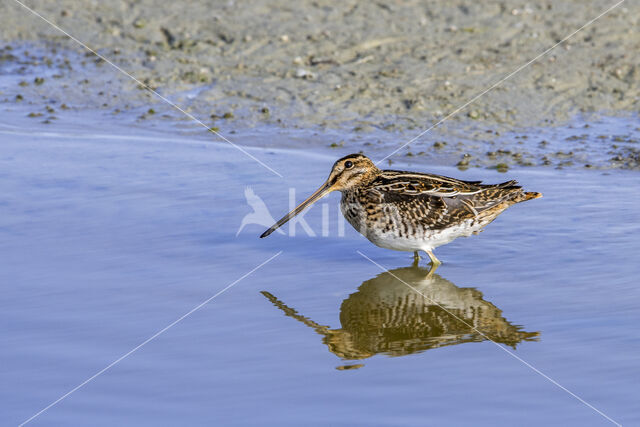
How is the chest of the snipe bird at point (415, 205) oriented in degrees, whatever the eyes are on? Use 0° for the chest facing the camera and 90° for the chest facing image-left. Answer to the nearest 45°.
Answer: approximately 90°
